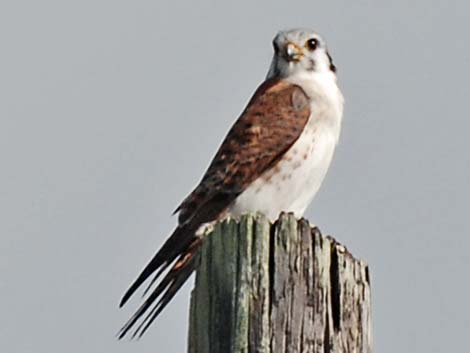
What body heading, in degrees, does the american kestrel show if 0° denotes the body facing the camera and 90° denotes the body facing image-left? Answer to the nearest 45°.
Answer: approximately 270°
